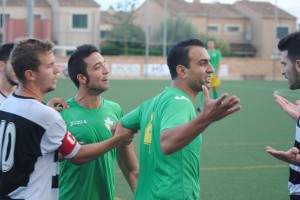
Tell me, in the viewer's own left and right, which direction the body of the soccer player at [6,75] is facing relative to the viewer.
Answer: facing to the right of the viewer

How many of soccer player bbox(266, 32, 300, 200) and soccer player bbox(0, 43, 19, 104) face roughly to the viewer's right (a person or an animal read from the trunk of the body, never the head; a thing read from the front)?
1

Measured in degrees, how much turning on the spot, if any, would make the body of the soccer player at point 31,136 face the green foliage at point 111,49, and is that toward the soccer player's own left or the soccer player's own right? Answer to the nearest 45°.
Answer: approximately 45° to the soccer player's own left

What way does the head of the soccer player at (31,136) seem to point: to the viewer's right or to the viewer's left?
to the viewer's right

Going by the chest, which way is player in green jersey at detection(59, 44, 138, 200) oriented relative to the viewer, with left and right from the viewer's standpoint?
facing the viewer and to the right of the viewer

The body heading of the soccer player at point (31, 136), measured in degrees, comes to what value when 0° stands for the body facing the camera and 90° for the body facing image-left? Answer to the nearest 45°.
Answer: approximately 225°

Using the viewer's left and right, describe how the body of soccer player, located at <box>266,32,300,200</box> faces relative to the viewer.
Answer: facing to the left of the viewer

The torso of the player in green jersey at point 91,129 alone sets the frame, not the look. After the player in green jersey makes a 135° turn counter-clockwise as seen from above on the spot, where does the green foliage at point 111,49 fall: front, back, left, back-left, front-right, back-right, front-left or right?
front

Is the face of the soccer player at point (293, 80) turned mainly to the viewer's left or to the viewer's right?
to the viewer's left

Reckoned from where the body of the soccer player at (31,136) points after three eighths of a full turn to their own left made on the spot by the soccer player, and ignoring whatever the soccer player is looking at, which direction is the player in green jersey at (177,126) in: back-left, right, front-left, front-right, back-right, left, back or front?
back

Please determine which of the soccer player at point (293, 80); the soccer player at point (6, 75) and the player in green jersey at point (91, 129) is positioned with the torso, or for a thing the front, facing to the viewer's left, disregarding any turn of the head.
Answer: the soccer player at point (293, 80)

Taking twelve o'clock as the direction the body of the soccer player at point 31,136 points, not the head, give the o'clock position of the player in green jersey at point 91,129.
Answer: The player in green jersey is roughly at 11 o'clock from the soccer player.

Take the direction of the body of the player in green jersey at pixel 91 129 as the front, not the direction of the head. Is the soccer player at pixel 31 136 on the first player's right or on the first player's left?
on the first player's right

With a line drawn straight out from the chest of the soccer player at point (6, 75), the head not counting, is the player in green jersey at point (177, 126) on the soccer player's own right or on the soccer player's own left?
on the soccer player's own right

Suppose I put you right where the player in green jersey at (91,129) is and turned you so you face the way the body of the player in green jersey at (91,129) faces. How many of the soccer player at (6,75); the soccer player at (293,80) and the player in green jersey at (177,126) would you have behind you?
1

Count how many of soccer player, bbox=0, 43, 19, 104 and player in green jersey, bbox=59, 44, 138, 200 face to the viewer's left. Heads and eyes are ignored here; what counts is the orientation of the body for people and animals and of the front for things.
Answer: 0
